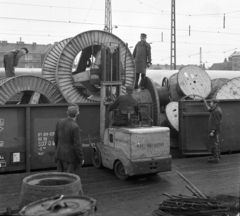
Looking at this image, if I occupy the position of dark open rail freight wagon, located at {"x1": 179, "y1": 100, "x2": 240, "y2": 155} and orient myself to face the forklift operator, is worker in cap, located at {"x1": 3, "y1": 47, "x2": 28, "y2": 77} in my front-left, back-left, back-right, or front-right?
front-right

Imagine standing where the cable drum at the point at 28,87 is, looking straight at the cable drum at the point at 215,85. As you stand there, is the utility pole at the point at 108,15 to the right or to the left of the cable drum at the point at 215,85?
left

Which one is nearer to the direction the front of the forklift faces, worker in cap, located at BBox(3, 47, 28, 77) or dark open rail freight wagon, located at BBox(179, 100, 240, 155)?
the worker in cap

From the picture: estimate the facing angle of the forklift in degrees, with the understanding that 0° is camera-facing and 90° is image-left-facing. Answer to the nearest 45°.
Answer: approximately 135°

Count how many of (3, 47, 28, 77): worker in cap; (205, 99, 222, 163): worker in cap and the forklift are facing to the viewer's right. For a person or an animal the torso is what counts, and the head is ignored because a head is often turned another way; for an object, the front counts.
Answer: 1

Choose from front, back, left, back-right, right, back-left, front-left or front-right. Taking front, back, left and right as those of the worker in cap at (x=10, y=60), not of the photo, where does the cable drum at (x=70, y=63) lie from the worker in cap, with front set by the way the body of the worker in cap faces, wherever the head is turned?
front-right

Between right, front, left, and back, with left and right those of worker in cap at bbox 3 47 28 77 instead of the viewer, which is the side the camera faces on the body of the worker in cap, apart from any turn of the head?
right

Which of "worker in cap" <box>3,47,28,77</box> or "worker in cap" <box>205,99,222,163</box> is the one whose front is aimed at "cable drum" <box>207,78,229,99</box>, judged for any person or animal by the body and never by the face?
"worker in cap" <box>3,47,28,77</box>

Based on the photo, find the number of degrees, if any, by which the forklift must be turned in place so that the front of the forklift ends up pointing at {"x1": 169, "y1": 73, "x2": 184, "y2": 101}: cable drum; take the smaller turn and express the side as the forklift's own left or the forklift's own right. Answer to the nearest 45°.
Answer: approximately 45° to the forklift's own right

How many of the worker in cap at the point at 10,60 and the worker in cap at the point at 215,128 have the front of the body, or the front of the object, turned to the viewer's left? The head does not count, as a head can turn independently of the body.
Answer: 1

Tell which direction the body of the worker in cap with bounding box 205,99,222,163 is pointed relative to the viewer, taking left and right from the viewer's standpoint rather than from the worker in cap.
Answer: facing to the left of the viewer

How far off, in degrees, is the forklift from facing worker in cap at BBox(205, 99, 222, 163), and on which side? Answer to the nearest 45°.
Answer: approximately 90° to its right

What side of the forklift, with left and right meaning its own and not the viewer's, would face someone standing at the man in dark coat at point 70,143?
left

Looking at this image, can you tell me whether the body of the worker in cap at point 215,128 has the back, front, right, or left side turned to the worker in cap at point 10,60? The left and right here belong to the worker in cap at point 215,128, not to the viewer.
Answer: front

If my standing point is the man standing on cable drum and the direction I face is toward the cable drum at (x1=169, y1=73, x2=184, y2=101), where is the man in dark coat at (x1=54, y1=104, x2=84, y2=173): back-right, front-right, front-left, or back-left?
back-right
